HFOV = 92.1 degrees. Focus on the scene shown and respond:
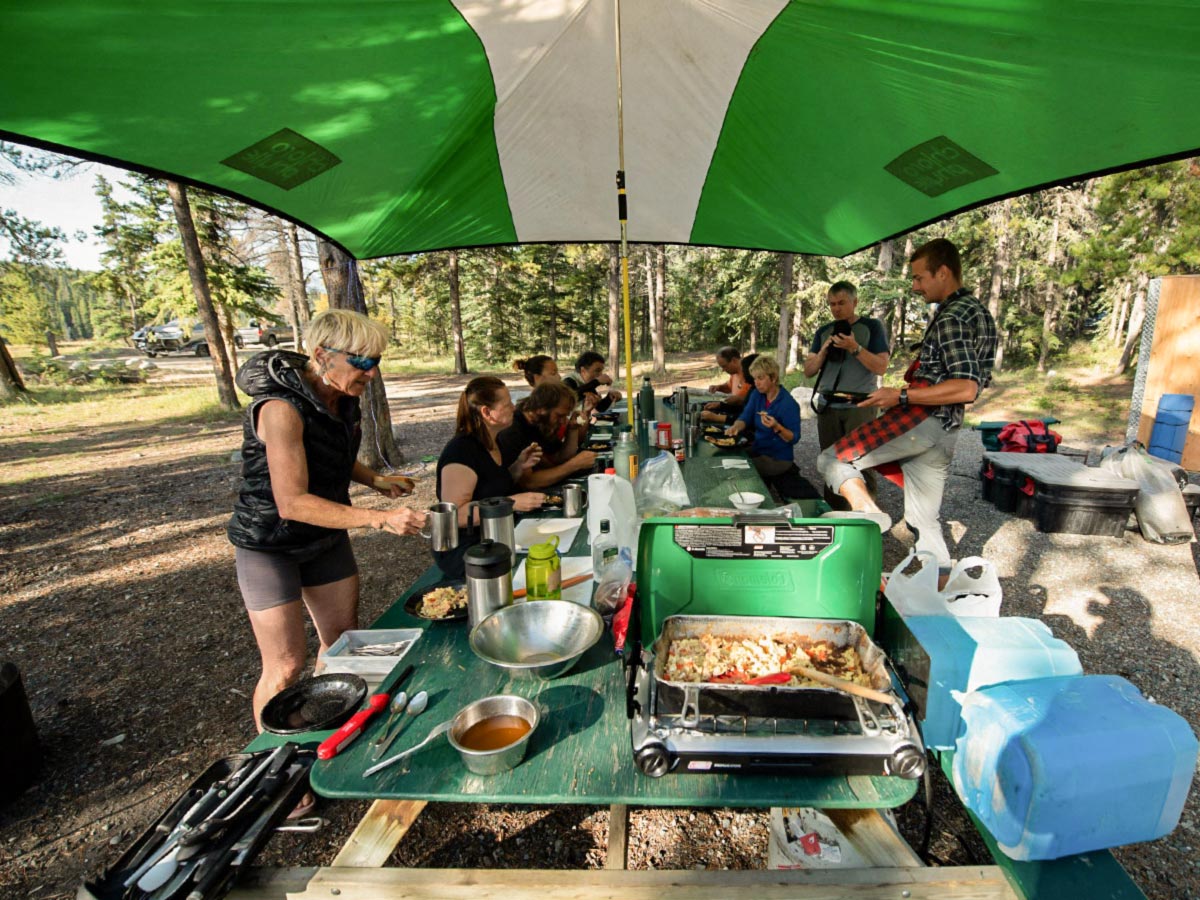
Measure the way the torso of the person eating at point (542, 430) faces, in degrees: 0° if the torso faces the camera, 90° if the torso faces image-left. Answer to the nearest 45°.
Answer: approximately 270°

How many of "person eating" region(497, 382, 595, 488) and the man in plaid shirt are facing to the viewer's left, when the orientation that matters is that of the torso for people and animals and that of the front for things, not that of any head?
1

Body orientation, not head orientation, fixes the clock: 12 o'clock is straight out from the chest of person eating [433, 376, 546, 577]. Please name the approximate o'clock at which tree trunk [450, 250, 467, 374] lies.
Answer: The tree trunk is roughly at 9 o'clock from the person eating.

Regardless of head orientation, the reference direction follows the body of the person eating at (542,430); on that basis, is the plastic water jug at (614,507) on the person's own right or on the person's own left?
on the person's own right

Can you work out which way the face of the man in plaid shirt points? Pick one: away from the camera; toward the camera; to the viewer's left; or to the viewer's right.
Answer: to the viewer's left

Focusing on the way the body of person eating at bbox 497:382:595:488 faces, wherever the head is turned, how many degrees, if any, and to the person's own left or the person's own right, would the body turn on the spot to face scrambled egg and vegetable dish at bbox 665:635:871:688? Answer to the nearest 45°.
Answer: approximately 90° to the person's own right

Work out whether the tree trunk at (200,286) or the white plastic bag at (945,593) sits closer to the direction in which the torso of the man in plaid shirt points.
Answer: the tree trunk

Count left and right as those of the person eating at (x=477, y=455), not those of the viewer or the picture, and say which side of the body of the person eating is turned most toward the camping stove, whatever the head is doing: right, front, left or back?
right

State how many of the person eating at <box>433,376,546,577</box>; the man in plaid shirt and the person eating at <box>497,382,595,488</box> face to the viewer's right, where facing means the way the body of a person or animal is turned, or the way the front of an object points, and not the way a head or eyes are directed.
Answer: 2

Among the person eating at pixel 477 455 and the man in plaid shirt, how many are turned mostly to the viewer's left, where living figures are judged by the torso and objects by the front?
1

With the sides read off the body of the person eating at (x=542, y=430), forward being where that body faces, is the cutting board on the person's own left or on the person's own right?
on the person's own right

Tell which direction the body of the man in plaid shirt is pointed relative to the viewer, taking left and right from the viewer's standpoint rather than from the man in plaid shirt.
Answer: facing to the left of the viewer

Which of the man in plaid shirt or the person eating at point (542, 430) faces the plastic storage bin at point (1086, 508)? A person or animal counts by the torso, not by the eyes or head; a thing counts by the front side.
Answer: the person eating

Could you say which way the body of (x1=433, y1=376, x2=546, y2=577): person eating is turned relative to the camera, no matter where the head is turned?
to the viewer's right
